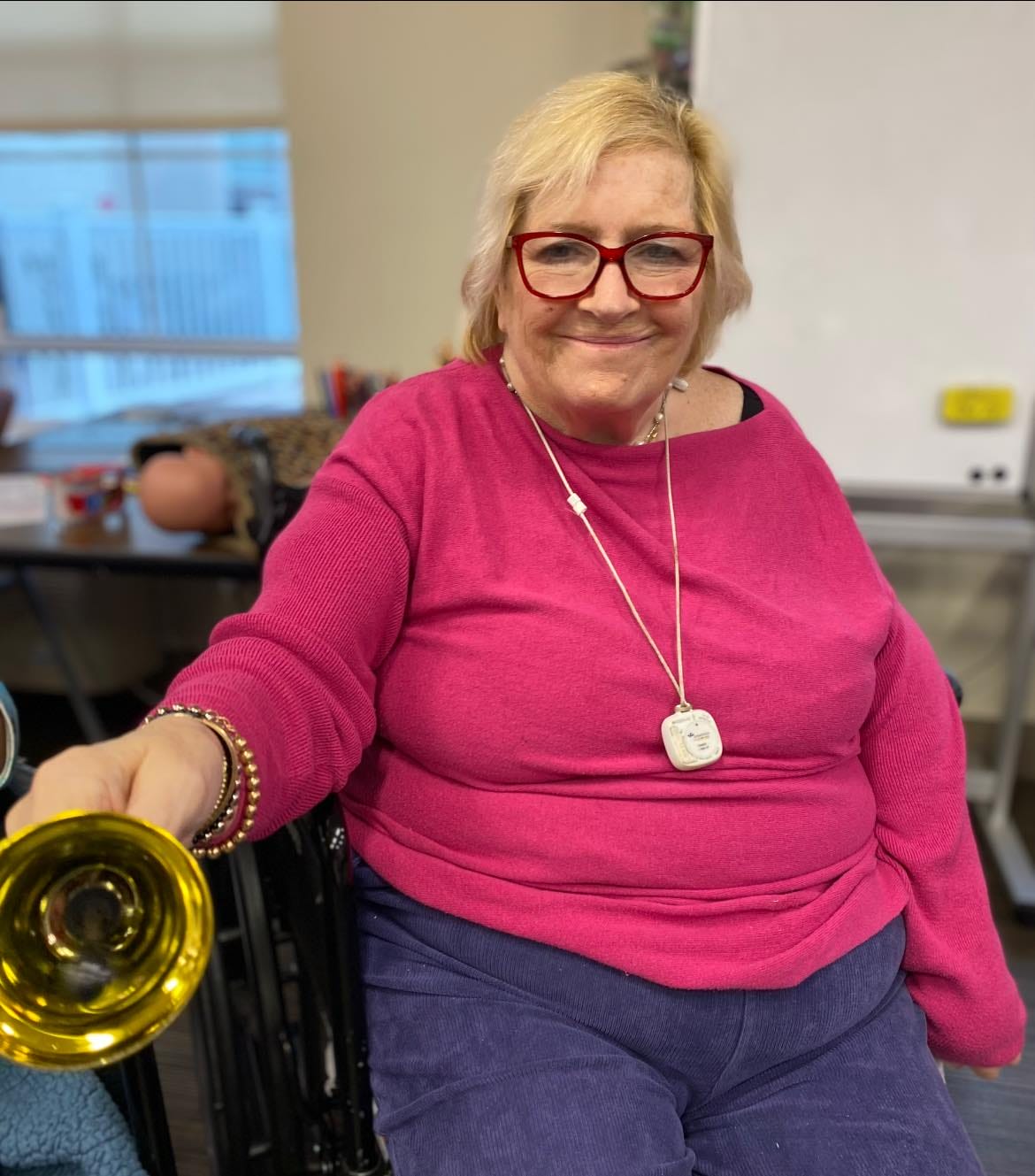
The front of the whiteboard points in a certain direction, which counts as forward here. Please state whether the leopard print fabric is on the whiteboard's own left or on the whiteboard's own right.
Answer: on the whiteboard's own right

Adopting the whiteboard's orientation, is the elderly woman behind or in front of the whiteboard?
in front

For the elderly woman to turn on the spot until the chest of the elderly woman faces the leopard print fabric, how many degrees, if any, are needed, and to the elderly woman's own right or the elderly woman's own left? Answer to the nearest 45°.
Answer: approximately 135° to the elderly woman's own right

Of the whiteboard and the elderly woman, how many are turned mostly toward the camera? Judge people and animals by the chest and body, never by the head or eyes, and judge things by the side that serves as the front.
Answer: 2

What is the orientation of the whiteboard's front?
toward the camera

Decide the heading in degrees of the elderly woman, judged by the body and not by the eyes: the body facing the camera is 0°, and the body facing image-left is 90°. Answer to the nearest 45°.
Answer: approximately 0°

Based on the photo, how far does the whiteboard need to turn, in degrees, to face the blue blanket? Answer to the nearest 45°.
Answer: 0° — it already faces it

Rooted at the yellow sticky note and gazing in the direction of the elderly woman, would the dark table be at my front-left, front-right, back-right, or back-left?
front-right

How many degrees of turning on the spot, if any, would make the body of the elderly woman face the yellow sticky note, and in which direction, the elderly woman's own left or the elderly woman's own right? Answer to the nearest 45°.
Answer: approximately 135° to the elderly woman's own left

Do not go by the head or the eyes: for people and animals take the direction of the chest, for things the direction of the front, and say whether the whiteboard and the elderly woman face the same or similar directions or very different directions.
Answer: same or similar directions
